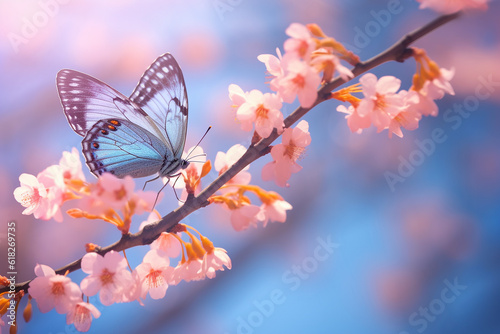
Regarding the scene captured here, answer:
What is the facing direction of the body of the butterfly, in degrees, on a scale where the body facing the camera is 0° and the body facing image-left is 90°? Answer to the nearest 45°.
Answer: approximately 270°
